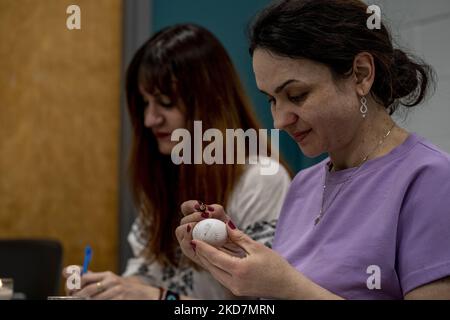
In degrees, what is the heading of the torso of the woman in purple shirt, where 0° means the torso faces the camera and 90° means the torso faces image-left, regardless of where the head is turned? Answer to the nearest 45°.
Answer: approximately 45°

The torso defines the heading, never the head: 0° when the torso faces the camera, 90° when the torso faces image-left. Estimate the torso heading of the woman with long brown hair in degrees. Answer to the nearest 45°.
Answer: approximately 45°
